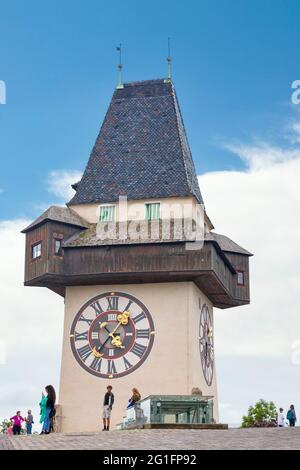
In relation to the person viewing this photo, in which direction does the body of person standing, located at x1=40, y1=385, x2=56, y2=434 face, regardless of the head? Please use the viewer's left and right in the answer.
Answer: facing to the left of the viewer

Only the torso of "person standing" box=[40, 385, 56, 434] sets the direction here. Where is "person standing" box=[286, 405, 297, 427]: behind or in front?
behind

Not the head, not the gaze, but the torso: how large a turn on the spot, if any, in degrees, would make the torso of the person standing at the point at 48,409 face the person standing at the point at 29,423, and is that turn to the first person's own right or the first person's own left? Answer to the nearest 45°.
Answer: approximately 90° to the first person's own right

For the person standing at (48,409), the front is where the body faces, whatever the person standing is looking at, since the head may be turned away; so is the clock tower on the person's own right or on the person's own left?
on the person's own right
